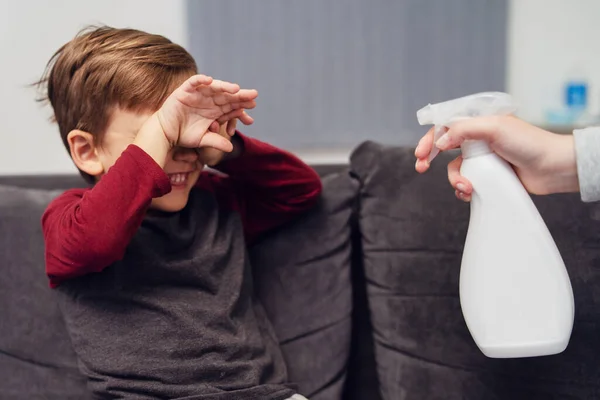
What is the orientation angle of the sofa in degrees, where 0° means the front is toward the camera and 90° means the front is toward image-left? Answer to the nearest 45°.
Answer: approximately 0°
